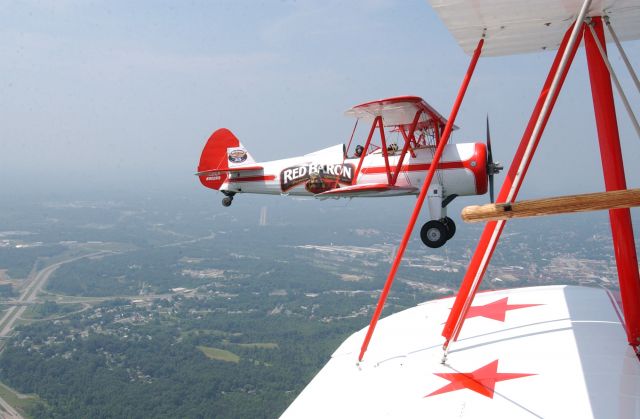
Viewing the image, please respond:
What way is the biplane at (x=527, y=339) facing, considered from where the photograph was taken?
facing to the right of the viewer

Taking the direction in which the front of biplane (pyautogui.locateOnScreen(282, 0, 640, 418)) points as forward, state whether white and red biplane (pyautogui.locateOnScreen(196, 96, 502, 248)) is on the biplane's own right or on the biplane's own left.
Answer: on the biplane's own left

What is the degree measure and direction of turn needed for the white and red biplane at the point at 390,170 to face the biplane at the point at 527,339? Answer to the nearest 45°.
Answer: approximately 90° to its right

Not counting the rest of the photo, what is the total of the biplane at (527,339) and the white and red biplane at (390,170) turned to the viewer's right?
2

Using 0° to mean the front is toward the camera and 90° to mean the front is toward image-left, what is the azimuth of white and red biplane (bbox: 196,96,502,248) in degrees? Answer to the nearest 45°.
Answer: approximately 270°
